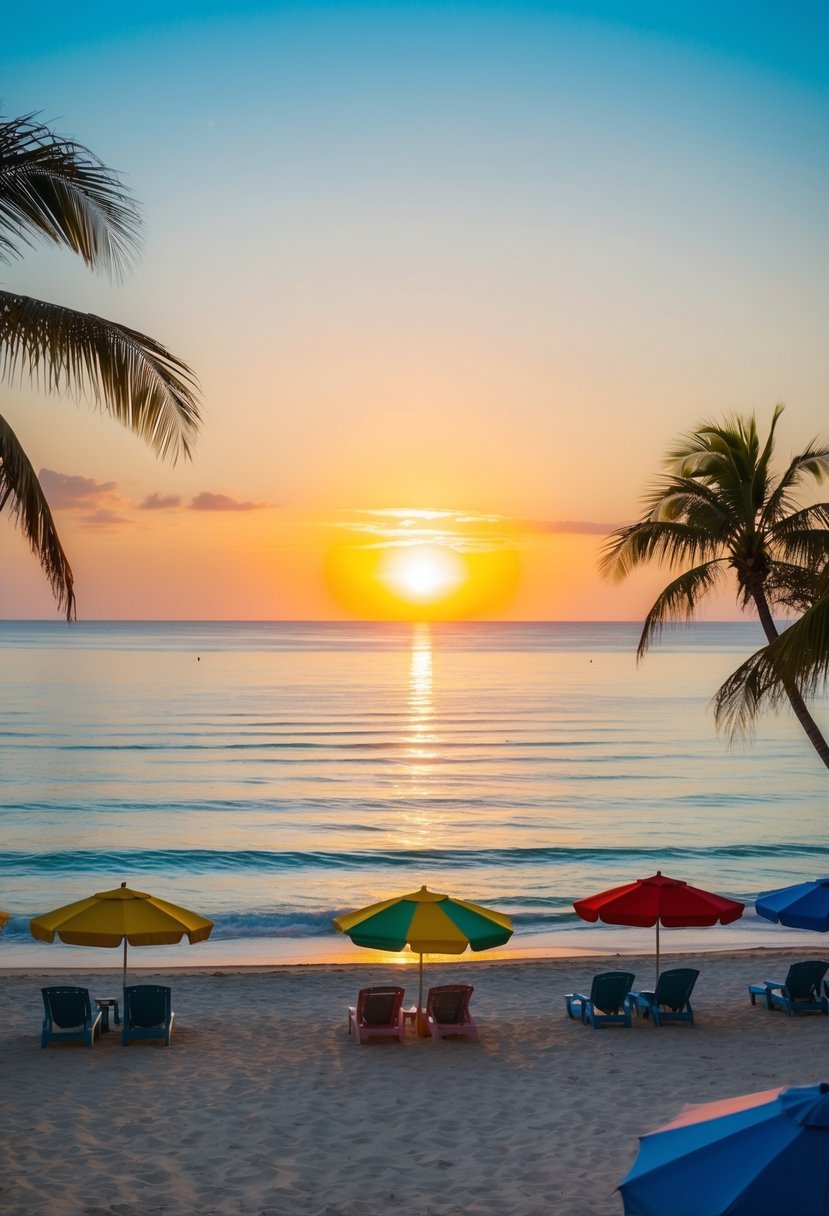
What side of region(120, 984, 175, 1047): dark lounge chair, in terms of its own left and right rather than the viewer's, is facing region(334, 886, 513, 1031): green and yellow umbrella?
right

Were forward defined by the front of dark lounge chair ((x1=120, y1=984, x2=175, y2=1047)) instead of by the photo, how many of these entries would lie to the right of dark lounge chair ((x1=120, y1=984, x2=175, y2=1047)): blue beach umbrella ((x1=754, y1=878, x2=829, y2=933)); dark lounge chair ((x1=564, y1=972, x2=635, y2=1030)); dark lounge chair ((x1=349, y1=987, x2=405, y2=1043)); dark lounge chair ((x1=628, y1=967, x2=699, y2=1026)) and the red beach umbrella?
5

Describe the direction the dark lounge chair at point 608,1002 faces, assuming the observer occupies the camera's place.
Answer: facing away from the viewer and to the left of the viewer

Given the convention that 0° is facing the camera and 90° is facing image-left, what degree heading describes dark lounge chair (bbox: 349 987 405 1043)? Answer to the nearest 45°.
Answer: approximately 180°

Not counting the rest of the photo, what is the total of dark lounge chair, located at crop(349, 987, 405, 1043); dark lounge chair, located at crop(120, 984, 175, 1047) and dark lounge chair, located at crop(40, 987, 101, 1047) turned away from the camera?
3

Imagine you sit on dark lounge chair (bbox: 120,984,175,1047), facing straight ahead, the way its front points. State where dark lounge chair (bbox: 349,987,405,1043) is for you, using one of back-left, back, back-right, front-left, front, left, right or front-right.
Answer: right

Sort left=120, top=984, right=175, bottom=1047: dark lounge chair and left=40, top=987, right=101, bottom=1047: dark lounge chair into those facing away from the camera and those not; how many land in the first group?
2

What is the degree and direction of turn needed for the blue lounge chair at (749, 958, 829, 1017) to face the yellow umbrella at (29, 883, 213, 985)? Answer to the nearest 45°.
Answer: approximately 90° to its left

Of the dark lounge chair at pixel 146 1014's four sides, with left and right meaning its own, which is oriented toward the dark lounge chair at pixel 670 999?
right

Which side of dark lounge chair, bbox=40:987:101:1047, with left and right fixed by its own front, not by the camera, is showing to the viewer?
back

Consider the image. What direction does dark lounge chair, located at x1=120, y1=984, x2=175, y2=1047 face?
away from the camera

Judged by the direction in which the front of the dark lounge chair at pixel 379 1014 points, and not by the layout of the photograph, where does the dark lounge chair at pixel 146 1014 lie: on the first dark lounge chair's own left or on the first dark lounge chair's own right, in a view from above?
on the first dark lounge chair's own left

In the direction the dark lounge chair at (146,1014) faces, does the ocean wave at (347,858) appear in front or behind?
in front

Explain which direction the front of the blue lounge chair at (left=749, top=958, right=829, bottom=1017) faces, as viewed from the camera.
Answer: facing away from the viewer and to the left of the viewer
